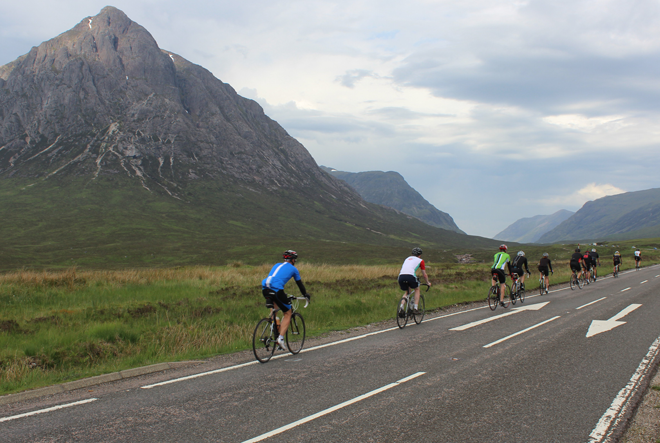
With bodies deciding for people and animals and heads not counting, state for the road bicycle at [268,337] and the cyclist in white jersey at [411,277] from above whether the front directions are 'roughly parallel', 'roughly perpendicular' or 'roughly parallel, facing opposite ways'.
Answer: roughly parallel

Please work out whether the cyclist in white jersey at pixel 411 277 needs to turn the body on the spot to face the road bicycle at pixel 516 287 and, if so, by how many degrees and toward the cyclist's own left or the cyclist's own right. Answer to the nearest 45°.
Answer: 0° — they already face it

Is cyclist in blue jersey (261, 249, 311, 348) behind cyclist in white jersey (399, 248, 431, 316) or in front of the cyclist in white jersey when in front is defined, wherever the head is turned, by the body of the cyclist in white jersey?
behind

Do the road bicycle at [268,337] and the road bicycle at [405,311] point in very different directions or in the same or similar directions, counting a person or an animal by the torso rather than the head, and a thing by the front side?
same or similar directions

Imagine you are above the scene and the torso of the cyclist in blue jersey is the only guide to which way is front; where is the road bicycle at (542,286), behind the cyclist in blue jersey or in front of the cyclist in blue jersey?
in front

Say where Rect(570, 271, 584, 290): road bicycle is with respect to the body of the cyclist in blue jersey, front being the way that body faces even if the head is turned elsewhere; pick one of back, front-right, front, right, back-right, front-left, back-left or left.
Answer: front

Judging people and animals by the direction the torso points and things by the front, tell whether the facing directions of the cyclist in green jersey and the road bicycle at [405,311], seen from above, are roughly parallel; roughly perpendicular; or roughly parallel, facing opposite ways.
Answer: roughly parallel

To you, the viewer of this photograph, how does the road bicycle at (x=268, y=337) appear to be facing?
facing away from the viewer and to the right of the viewer

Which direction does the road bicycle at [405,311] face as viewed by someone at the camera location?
facing away from the viewer and to the right of the viewer

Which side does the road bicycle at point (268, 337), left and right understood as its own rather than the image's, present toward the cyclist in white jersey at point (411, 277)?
front

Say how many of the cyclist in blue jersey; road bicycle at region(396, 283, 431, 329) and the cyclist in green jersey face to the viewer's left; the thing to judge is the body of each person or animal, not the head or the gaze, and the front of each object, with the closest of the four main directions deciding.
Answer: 0

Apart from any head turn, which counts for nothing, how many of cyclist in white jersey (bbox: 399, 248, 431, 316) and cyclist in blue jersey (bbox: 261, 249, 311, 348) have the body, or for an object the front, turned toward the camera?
0

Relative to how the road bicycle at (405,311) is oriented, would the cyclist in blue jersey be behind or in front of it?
behind

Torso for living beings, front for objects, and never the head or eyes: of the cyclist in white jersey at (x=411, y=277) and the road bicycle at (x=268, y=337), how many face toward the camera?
0

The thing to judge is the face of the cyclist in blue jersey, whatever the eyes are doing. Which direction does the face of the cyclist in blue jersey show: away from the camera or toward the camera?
away from the camera

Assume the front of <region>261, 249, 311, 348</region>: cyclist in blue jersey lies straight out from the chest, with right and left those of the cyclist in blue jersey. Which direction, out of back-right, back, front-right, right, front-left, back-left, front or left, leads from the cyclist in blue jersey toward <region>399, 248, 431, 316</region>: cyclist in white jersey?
front

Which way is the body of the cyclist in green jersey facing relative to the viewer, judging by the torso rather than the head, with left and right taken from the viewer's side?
facing away from the viewer and to the right of the viewer

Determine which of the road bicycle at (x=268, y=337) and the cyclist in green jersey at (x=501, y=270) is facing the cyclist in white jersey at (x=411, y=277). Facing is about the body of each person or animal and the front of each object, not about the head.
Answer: the road bicycle

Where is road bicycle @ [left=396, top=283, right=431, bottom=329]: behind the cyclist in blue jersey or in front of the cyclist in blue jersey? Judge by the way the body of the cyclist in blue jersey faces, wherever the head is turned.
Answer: in front

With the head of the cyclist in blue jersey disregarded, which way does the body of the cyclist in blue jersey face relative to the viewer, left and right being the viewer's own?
facing away from the viewer and to the right of the viewer
